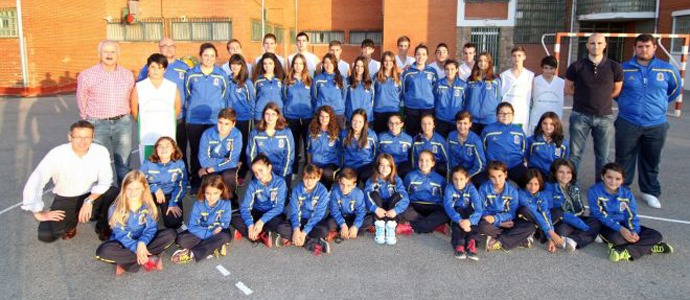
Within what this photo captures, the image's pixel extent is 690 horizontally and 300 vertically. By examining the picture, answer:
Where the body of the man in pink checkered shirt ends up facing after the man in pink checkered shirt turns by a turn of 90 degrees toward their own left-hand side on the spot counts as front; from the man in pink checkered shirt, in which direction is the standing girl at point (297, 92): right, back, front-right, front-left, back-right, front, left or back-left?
front

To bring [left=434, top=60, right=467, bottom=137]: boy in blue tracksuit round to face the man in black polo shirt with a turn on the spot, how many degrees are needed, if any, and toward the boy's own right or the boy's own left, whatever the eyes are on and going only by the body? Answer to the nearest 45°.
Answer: approximately 90° to the boy's own left

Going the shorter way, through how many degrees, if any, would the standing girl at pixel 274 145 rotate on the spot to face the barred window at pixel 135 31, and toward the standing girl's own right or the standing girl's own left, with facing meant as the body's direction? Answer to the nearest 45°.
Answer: approximately 180°

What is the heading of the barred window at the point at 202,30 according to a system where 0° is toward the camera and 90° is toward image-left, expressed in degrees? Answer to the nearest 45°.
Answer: approximately 0°
